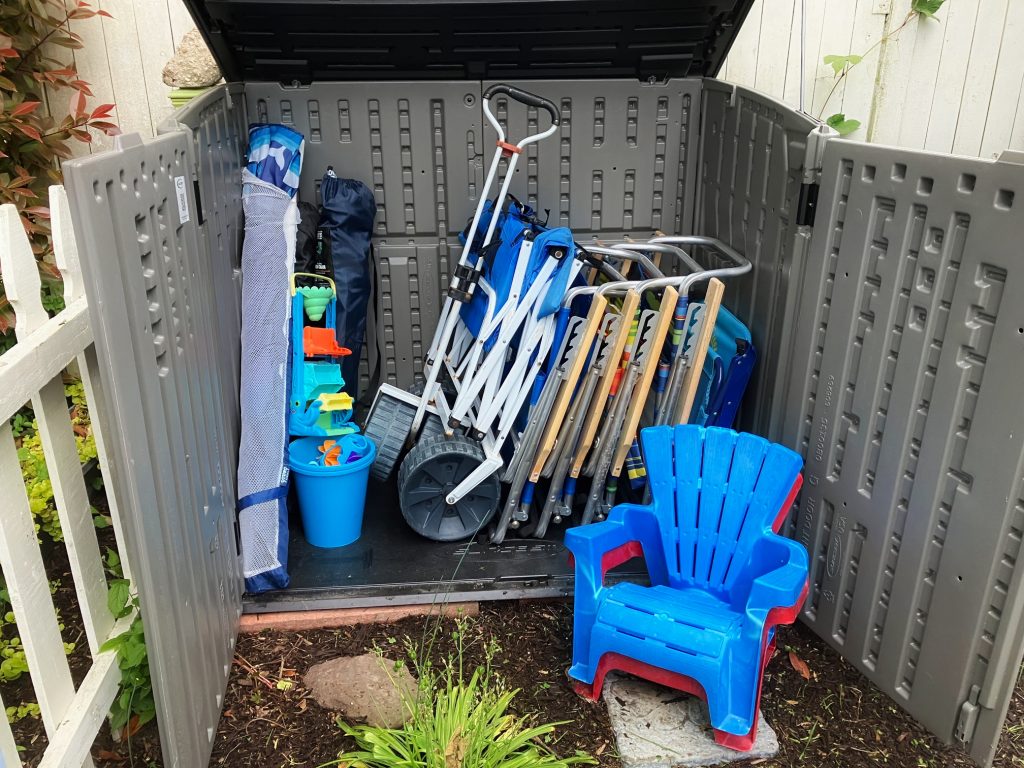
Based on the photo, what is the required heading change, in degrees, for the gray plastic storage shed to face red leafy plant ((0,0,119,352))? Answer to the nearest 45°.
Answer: approximately 135° to its right

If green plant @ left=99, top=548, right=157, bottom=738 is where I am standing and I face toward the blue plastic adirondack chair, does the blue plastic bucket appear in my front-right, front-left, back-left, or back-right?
front-left

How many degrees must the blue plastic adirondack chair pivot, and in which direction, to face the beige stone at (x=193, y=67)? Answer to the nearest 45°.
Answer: approximately 90° to its right

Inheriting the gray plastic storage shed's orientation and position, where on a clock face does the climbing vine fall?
The climbing vine is roughly at 7 o'clock from the gray plastic storage shed.

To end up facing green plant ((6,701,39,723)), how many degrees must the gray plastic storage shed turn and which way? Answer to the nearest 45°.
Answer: approximately 45° to its right

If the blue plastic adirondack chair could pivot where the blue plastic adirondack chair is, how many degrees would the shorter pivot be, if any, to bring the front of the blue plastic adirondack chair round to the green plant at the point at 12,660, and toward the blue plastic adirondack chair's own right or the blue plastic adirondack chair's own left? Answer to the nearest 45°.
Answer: approximately 45° to the blue plastic adirondack chair's own right

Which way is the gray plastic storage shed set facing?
toward the camera

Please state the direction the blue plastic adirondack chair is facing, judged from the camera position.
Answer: facing the viewer and to the left of the viewer

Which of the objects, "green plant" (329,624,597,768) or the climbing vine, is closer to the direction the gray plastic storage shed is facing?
the green plant

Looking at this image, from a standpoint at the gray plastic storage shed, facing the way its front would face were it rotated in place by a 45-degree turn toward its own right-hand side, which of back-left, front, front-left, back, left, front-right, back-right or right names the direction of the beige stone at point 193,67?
right

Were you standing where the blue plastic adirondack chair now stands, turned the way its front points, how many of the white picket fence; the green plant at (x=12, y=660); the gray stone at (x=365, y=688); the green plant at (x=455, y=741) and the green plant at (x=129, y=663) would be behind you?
0

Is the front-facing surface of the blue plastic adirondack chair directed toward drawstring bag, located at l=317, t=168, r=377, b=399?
no

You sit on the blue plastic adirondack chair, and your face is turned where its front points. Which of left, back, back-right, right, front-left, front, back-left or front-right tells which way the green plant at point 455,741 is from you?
front
